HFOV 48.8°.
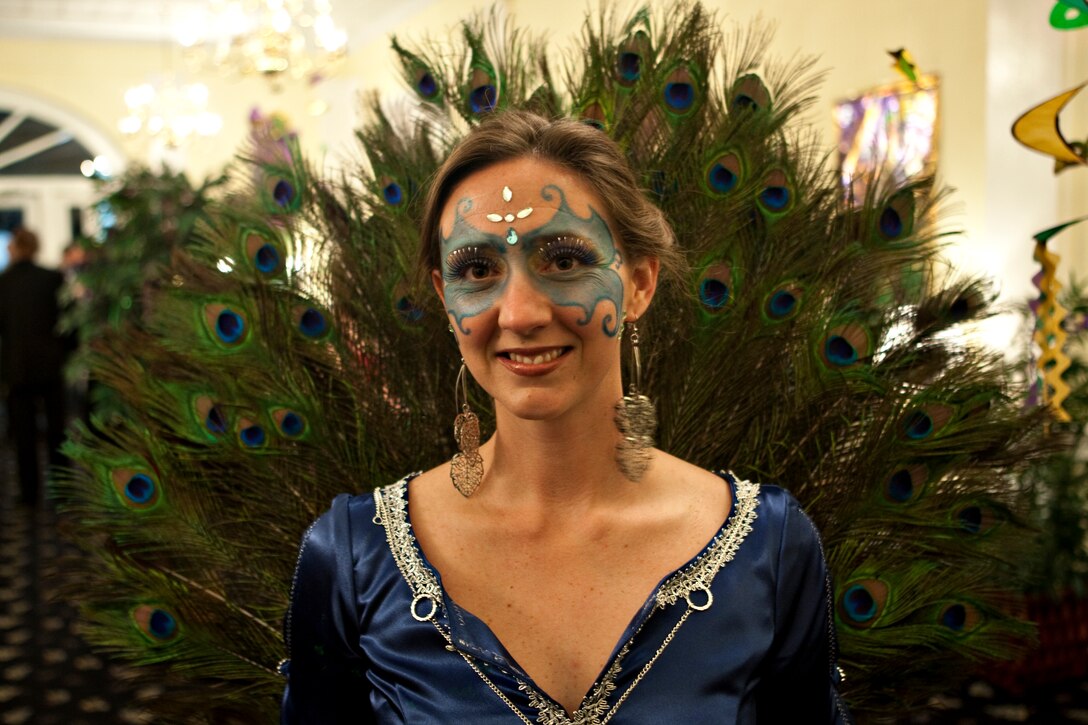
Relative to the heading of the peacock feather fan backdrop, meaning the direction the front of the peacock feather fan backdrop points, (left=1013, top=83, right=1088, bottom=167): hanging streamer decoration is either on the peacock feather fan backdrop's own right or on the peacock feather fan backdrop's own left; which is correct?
on the peacock feather fan backdrop's own left

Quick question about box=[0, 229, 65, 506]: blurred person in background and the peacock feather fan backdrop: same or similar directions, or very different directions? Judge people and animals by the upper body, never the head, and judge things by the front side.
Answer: very different directions

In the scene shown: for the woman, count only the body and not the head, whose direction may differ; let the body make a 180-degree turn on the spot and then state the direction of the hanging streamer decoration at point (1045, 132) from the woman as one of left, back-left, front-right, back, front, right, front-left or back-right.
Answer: front-right

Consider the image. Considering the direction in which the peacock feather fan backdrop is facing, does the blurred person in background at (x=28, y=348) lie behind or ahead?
behind

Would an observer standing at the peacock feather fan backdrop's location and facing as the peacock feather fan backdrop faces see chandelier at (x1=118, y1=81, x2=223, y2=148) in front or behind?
behind

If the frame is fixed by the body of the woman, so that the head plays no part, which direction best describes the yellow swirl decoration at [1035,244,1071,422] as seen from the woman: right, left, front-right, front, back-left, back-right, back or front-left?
back-left

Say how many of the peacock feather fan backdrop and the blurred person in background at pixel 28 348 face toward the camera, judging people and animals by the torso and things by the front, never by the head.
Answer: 1

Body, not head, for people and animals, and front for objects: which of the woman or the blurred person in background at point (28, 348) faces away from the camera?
the blurred person in background

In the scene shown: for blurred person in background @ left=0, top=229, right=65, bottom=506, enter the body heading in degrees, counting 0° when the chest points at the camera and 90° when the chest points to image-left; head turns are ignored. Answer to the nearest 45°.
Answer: approximately 180°

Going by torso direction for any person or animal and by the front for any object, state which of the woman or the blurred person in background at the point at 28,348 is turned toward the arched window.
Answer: the blurred person in background

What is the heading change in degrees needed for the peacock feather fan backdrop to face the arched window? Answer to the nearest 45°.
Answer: approximately 135° to its right
